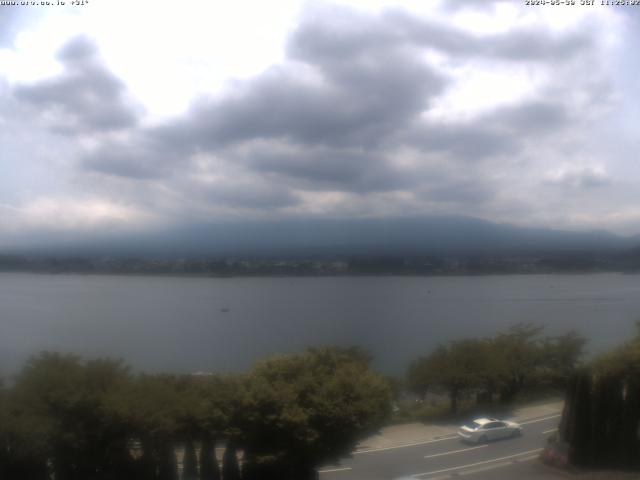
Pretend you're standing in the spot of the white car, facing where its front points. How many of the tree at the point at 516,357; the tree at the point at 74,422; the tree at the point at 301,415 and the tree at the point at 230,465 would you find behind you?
3

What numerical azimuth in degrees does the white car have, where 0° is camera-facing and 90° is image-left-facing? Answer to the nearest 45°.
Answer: approximately 225°

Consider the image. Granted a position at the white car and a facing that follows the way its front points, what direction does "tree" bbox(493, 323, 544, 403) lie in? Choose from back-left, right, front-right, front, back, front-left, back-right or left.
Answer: front-left

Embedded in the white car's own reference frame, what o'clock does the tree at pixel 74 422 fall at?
The tree is roughly at 6 o'clock from the white car.

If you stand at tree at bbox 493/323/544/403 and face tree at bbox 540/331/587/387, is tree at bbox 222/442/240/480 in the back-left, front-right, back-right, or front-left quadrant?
back-right

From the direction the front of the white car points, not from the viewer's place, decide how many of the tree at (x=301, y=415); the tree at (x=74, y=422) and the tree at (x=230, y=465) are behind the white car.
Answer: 3

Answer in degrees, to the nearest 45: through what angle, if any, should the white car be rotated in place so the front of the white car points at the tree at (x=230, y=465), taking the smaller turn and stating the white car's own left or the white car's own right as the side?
approximately 180°

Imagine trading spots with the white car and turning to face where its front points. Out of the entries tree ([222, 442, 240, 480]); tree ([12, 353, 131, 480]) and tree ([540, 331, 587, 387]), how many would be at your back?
2

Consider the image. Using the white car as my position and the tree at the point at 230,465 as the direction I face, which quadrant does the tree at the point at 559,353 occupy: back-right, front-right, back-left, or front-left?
back-right

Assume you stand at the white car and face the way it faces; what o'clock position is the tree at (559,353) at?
The tree is roughly at 11 o'clock from the white car.

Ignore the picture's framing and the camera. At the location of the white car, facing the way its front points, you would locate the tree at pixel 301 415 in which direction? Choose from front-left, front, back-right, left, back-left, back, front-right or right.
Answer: back

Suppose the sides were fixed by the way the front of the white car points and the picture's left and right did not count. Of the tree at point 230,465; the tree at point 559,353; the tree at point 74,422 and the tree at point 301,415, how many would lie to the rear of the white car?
3
